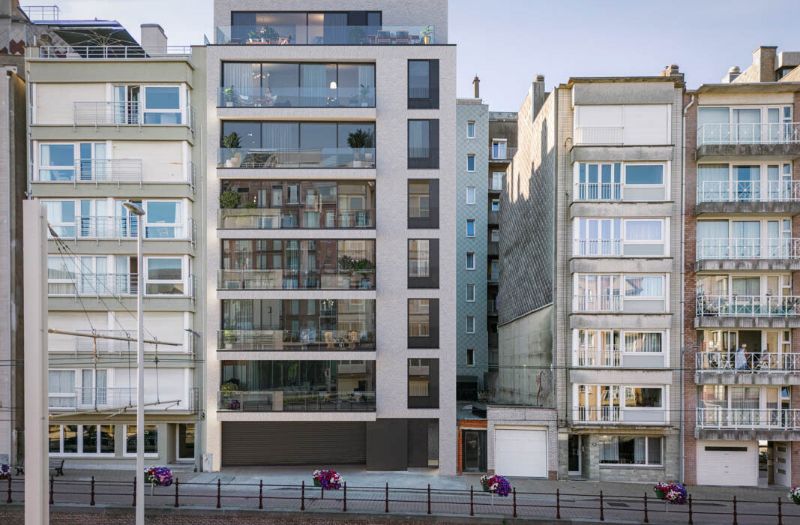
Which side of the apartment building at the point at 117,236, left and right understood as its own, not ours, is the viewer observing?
front

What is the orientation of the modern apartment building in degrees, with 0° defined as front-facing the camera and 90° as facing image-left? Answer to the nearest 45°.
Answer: approximately 0°

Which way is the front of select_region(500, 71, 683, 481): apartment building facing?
toward the camera

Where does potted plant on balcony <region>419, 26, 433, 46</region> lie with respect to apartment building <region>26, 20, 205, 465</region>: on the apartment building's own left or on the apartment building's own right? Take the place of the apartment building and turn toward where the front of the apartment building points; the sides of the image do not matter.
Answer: on the apartment building's own left

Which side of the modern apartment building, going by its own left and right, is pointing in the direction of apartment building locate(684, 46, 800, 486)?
left
